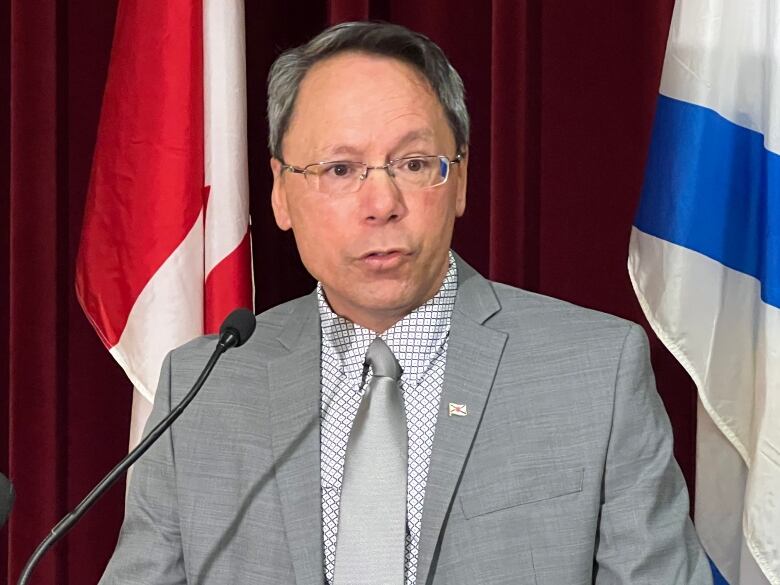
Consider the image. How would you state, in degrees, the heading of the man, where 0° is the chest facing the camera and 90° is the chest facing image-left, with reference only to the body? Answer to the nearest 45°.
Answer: approximately 0°

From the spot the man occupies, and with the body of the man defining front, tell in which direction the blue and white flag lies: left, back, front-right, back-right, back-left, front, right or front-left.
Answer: back-left

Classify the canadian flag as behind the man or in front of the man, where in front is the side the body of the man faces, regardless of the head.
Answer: behind
